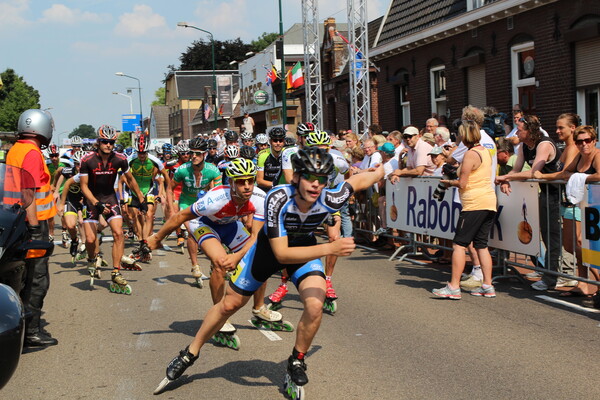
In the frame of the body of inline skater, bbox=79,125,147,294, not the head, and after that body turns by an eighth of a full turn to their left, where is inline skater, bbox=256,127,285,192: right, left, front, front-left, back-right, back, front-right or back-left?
front-left

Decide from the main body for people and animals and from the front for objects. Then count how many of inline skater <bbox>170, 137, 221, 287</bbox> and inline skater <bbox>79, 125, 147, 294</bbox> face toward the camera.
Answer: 2

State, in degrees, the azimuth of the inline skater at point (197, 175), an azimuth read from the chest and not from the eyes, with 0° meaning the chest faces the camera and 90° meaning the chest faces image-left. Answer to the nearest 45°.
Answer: approximately 0°

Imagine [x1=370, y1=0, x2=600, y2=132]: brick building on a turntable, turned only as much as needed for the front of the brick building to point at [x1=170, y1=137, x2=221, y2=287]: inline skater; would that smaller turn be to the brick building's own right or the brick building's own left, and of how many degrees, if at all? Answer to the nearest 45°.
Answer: approximately 45° to the brick building's own left

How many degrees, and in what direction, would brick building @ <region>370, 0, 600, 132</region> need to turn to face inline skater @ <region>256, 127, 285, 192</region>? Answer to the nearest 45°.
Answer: approximately 45° to its left

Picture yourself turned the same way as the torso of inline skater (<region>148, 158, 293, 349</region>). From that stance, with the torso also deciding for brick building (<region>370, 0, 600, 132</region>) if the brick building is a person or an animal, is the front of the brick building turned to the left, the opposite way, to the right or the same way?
to the right

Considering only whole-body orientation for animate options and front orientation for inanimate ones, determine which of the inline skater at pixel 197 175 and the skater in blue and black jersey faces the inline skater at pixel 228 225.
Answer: the inline skater at pixel 197 175

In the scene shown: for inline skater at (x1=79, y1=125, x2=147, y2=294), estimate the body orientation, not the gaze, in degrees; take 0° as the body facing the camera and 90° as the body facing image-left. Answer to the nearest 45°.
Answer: approximately 0°
